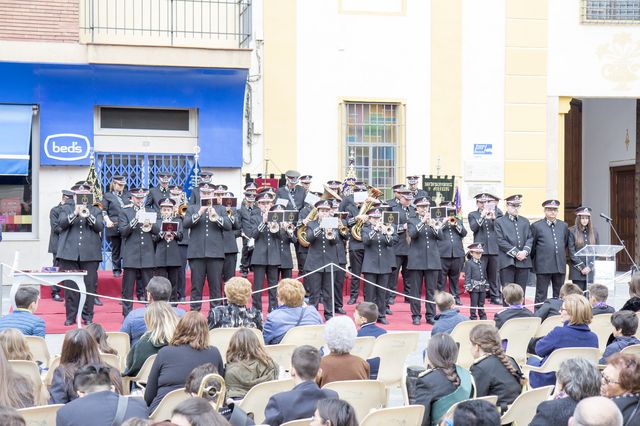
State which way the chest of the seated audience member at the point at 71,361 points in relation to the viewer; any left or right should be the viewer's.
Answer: facing away from the viewer

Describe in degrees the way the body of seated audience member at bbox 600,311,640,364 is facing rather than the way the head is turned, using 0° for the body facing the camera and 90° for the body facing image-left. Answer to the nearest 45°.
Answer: approximately 135°

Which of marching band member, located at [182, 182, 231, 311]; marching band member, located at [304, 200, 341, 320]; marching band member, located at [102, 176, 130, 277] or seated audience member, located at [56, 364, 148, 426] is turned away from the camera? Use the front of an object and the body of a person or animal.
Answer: the seated audience member

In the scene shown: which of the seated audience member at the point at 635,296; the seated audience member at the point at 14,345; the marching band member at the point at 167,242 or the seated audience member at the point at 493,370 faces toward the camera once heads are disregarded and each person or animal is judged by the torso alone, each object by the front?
the marching band member

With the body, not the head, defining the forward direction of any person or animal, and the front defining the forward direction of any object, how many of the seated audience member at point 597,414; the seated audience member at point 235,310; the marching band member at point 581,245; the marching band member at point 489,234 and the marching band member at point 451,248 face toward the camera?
3

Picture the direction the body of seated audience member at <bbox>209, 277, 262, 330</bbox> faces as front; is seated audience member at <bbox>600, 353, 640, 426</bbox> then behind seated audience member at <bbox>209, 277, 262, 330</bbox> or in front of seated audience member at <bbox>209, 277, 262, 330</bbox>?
behind

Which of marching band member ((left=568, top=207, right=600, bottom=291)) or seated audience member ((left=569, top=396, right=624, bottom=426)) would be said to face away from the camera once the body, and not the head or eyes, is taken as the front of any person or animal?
the seated audience member

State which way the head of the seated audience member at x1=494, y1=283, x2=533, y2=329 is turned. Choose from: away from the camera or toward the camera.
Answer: away from the camera

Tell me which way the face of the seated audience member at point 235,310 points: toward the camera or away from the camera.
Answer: away from the camera

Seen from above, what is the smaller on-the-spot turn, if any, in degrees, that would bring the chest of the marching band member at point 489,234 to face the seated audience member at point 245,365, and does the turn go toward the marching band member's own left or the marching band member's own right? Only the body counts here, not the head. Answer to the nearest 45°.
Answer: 0° — they already face them

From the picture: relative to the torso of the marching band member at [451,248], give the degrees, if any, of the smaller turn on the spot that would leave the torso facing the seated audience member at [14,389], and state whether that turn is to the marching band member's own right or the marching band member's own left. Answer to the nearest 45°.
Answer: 0° — they already face them

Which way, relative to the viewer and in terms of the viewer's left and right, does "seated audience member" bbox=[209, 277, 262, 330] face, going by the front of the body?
facing away from the viewer

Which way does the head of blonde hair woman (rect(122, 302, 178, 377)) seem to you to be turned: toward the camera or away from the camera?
away from the camera

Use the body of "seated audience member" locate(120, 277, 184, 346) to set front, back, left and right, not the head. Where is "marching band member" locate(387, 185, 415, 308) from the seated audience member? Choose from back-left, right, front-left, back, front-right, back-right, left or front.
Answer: front-right

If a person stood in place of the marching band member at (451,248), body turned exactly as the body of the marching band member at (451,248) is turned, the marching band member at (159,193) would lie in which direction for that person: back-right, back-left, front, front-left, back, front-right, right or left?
right
